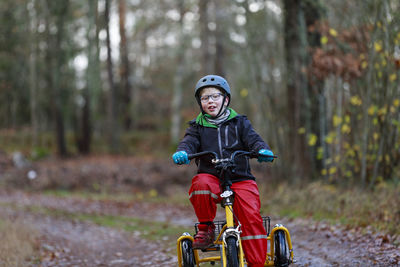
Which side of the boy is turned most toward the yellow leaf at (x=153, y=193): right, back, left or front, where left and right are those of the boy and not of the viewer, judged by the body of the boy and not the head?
back

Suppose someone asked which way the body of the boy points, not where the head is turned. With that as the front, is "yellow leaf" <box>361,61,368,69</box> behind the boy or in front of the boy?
behind

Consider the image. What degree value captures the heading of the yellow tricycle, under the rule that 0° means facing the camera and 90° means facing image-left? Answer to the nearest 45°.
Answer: approximately 0°

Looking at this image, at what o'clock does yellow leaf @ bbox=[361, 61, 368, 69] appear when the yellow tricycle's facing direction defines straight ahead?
The yellow leaf is roughly at 7 o'clock from the yellow tricycle.

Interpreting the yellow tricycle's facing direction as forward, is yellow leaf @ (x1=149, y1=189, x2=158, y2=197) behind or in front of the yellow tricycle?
behind
